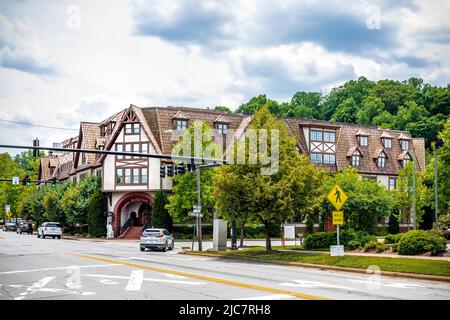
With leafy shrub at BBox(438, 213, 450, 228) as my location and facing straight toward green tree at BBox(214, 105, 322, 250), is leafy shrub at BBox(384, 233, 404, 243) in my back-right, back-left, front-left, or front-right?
front-left

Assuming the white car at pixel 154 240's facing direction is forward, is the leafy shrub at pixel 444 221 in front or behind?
in front
